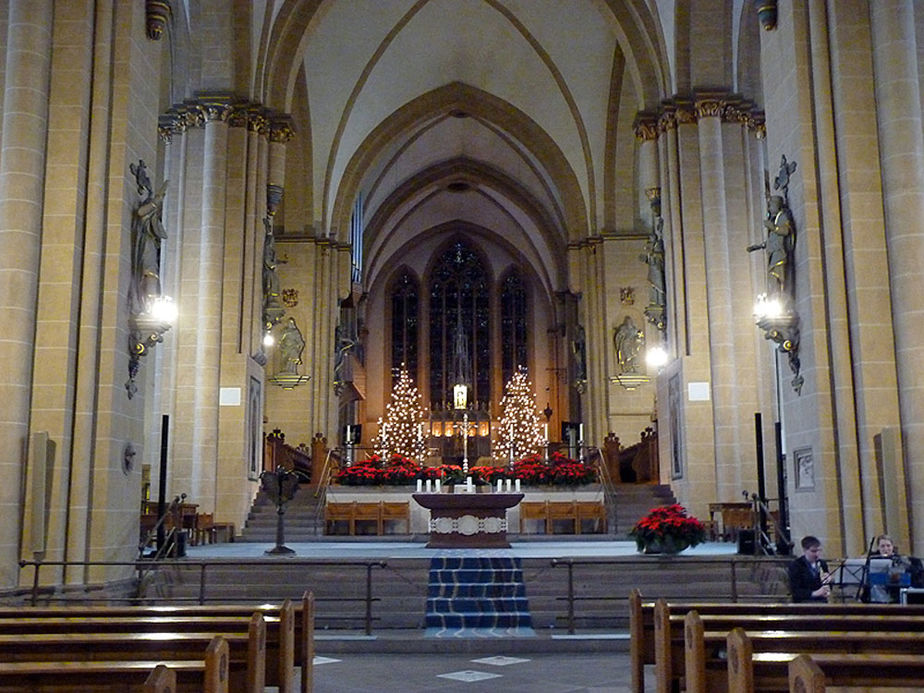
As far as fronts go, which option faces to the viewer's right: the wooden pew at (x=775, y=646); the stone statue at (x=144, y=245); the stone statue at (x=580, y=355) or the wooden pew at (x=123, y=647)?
the stone statue at (x=144, y=245)

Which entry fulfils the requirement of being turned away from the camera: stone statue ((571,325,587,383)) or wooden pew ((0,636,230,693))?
the wooden pew

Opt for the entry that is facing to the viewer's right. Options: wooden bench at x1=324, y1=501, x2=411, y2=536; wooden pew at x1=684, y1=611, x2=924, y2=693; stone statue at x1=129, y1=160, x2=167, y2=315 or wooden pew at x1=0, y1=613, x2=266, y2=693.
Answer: the stone statue

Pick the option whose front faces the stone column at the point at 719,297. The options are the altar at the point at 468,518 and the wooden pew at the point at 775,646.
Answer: the wooden pew

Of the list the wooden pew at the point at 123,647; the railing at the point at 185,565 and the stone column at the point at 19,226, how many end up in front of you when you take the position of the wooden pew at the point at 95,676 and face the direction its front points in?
3

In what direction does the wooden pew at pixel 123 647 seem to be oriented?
away from the camera

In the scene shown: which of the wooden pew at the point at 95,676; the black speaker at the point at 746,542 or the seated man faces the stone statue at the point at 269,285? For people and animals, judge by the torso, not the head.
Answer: the wooden pew

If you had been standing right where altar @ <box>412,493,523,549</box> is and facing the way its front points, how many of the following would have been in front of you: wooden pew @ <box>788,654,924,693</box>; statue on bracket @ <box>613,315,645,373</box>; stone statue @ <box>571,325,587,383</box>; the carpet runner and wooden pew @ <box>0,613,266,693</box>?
3

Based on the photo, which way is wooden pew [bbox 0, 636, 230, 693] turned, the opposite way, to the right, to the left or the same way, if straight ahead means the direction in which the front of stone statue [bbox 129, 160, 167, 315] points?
to the left

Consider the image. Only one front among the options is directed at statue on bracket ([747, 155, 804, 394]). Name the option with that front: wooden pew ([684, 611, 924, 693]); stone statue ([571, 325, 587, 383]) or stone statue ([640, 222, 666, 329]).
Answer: the wooden pew

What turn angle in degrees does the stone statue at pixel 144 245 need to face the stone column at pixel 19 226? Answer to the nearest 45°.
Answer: approximately 135° to its right

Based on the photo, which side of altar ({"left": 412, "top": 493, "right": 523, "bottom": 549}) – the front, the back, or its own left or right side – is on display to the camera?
front

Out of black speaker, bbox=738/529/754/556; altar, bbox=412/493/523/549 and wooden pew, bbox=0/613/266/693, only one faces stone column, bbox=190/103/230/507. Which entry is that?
the wooden pew

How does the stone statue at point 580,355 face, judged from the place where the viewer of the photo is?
facing to the left of the viewer

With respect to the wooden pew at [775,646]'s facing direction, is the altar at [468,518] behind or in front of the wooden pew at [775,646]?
in front

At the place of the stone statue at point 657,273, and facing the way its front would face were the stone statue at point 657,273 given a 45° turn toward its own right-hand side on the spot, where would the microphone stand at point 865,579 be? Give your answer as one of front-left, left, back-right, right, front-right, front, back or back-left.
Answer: back-left

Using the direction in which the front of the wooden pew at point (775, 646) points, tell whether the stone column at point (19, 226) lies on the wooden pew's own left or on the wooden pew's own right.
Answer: on the wooden pew's own left

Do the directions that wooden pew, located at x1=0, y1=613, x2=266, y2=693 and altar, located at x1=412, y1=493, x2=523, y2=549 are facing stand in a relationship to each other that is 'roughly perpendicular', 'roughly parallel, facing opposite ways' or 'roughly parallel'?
roughly parallel, facing opposite ways

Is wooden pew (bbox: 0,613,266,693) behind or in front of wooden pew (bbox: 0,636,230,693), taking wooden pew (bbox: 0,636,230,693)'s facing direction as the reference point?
in front

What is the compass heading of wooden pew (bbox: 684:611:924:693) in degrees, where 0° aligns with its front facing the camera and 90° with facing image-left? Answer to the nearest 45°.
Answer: approximately 180°

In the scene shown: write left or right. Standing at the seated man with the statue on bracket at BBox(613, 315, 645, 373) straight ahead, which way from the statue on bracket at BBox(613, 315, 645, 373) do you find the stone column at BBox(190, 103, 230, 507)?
left
